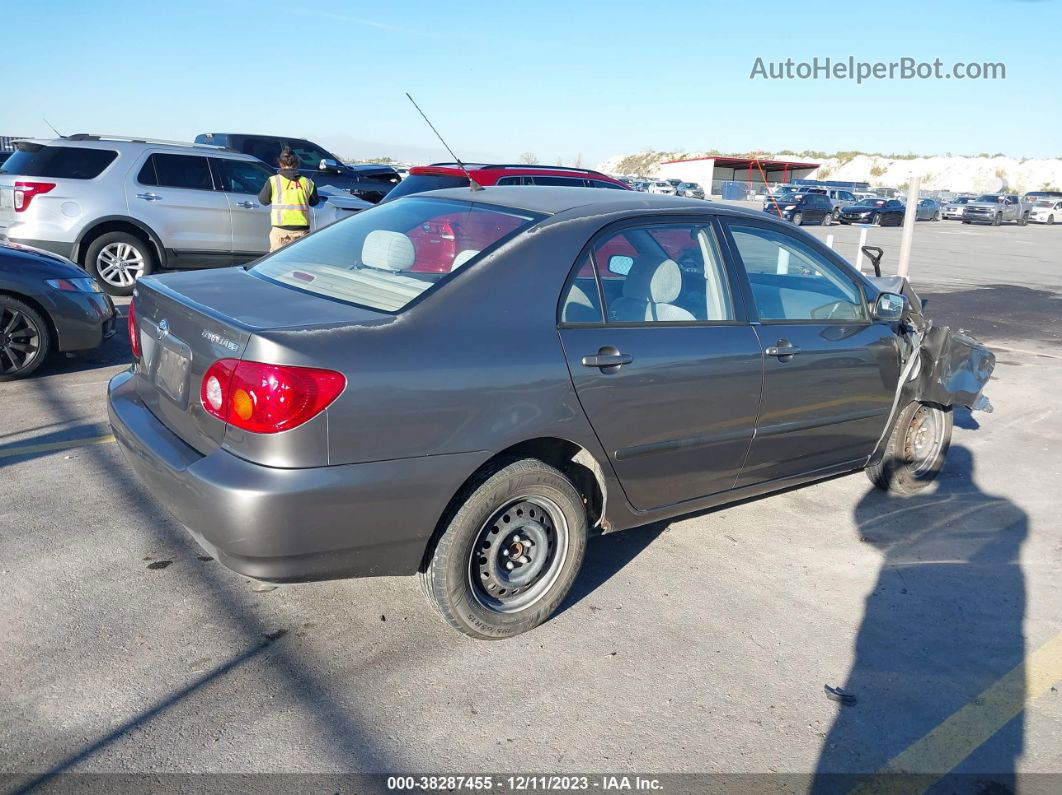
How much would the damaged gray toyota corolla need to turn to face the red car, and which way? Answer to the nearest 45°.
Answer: approximately 45° to its left

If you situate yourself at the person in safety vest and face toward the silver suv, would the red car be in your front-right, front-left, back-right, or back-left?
back-right

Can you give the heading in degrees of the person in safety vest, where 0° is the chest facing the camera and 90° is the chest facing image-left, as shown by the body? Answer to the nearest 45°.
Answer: approximately 180°

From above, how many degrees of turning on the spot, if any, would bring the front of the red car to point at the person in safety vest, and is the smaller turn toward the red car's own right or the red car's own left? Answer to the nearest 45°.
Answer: approximately 135° to the red car's own left

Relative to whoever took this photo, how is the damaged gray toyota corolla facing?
facing away from the viewer and to the right of the viewer

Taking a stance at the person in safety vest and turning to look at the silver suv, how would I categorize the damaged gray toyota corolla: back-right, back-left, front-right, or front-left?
back-left

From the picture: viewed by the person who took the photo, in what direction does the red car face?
facing away from the viewer and to the right of the viewer

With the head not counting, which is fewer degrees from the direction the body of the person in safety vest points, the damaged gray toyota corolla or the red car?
the red car

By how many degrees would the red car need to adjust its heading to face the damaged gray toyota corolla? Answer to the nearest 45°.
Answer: approximately 135° to its right
